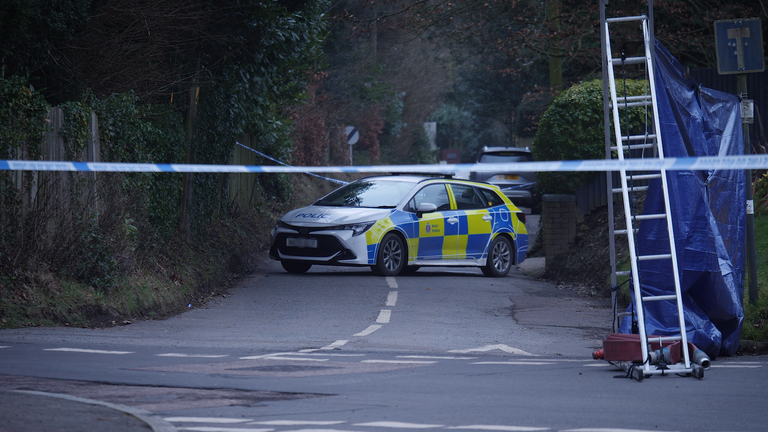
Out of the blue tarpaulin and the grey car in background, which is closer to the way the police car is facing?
the blue tarpaulin

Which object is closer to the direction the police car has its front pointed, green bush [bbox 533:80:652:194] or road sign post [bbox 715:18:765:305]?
the road sign post

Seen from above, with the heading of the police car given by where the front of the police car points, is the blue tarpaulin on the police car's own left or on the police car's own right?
on the police car's own left

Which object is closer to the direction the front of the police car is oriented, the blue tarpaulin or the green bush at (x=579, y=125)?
the blue tarpaulin

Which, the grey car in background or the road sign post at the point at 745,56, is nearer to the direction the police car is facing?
the road sign post

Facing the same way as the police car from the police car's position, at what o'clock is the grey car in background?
The grey car in background is roughly at 5 o'clock from the police car.

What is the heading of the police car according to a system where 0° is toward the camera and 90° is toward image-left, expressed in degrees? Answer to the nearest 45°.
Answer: approximately 45°

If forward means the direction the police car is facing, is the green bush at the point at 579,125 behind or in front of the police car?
behind

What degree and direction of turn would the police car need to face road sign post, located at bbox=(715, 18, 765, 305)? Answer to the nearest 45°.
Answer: approximately 90° to its left
